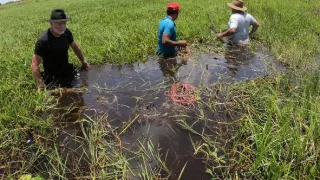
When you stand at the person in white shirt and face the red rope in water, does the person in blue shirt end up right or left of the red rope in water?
right

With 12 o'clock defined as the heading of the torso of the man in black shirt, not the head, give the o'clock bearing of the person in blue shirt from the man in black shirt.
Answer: The person in blue shirt is roughly at 10 o'clock from the man in black shirt.

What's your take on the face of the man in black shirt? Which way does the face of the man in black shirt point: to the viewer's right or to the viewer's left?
to the viewer's right

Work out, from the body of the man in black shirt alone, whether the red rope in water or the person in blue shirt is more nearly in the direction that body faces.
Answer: the red rope in water
